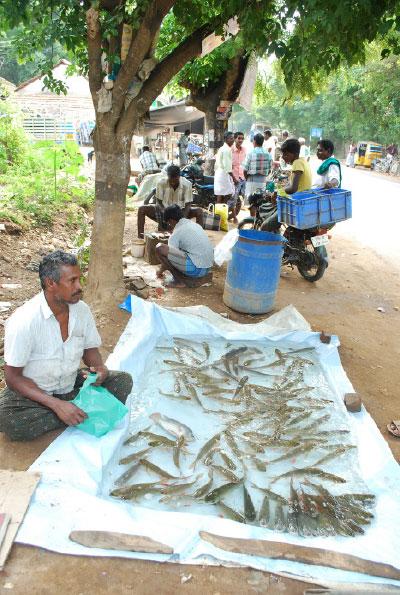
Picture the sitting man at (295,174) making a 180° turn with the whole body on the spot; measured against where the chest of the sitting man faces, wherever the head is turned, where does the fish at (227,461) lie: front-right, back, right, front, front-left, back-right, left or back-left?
right

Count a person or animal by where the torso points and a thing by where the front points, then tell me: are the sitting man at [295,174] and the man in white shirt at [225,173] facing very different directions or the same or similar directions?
very different directions

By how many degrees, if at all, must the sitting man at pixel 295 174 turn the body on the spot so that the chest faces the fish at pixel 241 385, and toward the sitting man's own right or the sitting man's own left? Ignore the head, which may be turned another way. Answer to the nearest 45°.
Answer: approximately 90° to the sitting man's own left

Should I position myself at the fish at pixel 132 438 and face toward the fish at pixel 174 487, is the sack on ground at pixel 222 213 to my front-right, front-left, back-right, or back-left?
back-left

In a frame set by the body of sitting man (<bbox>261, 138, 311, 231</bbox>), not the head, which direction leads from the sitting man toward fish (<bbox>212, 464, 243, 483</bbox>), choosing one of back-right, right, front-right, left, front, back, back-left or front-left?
left

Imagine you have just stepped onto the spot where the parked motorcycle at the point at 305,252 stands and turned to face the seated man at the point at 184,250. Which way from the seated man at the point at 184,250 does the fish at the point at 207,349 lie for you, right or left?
left

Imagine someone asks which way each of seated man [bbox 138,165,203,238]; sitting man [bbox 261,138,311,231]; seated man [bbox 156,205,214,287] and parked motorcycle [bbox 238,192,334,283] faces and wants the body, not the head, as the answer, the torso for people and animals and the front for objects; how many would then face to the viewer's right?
0

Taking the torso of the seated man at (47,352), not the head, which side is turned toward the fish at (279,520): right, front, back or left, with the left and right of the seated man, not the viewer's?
front

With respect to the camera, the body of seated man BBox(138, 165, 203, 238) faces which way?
toward the camera

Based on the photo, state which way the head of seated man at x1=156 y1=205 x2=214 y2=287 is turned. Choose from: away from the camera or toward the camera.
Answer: away from the camera

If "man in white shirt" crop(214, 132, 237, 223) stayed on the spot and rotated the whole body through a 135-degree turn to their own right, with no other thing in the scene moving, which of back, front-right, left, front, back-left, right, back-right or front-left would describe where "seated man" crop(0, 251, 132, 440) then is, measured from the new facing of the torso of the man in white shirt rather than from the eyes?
front-left

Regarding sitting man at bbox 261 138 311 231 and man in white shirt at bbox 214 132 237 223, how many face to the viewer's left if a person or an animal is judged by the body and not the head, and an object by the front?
1

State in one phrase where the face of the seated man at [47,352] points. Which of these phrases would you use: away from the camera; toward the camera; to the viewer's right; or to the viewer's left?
to the viewer's right

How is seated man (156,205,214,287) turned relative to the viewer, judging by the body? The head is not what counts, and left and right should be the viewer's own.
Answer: facing away from the viewer and to the left of the viewer
